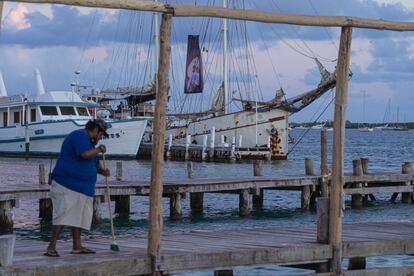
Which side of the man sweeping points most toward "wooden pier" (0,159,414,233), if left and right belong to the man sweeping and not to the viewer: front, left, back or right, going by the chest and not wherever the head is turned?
left

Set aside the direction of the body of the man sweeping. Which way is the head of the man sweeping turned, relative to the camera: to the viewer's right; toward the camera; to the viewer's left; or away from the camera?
to the viewer's right

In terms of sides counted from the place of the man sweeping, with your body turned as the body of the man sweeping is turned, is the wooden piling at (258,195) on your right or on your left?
on your left

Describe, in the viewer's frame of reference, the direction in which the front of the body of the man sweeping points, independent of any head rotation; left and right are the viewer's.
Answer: facing to the right of the viewer

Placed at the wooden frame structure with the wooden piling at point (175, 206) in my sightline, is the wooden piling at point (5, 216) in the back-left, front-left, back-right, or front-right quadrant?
front-left

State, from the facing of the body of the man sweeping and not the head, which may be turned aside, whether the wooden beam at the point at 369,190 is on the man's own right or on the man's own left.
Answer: on the man's own left

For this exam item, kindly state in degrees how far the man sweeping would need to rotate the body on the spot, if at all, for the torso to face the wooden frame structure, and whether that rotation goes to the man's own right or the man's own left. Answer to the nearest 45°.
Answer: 0° — they already face it

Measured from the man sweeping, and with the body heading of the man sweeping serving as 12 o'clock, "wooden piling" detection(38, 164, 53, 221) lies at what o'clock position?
The wooden piling is roughly at 9 o'clock from the man sweeping.

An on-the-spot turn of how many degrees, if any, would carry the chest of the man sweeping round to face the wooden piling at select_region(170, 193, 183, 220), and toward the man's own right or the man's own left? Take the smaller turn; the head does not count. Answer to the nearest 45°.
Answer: approximately 90° to the man's own left

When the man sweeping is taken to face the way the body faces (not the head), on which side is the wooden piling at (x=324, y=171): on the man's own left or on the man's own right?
on the man's own left

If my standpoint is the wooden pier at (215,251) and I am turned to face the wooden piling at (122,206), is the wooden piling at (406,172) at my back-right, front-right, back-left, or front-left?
front-right

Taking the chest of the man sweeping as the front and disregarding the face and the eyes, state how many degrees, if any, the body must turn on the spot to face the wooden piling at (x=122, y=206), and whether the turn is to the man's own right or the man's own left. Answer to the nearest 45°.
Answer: approximately 90° to the man's own left
